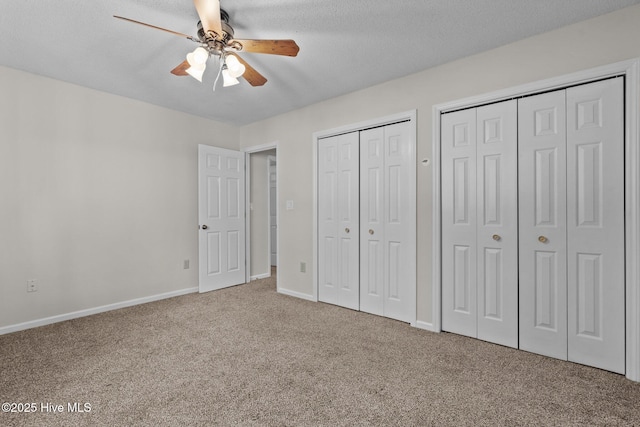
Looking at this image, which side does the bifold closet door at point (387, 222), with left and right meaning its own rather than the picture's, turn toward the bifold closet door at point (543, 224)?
left

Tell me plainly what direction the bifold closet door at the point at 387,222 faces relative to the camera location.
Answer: facing the viewer and to the left of the viewer

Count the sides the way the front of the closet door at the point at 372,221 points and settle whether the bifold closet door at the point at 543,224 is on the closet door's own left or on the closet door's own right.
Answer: on the closet door's own left

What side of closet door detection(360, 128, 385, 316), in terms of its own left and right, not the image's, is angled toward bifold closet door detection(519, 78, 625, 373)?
left

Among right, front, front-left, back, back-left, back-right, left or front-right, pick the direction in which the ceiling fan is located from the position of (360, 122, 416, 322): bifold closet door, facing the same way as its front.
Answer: front

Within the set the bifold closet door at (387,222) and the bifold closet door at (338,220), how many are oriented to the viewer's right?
0
